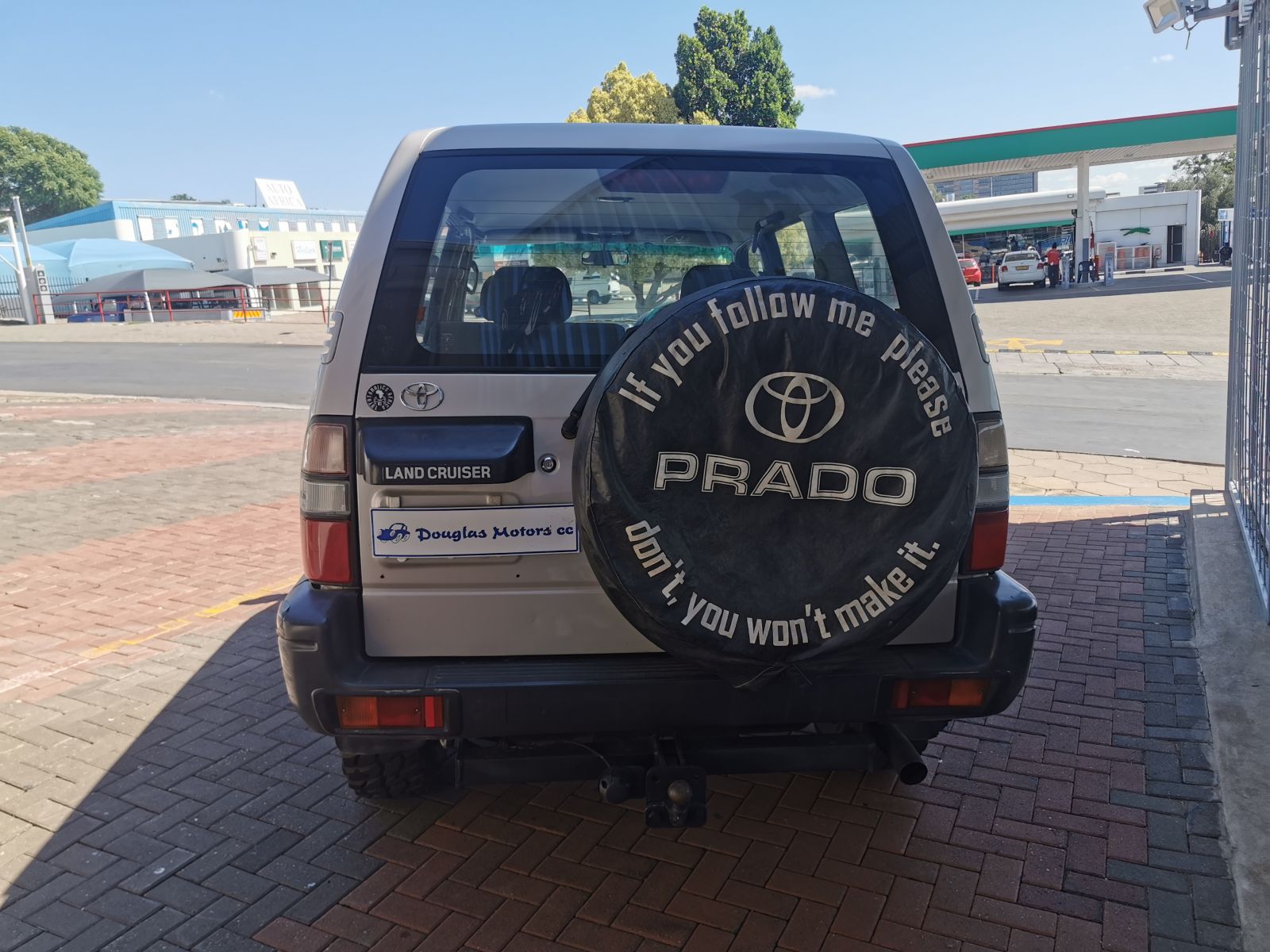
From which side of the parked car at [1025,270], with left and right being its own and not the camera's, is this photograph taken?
back

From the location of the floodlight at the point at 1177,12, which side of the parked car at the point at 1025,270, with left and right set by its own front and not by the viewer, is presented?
back

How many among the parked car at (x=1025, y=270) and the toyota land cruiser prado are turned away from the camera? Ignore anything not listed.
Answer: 2

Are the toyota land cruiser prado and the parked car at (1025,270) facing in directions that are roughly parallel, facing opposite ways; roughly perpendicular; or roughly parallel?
roughly parallel

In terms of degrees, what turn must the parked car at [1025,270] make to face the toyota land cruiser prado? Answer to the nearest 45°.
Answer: approximately 180°

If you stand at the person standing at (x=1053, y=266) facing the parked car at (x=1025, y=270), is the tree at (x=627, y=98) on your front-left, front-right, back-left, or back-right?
front-right

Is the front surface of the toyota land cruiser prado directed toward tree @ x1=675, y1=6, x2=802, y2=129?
yes

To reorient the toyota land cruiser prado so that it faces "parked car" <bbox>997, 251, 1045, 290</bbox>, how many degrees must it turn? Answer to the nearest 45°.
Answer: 0° — it already faces it

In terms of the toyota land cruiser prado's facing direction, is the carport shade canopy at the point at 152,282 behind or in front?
in front

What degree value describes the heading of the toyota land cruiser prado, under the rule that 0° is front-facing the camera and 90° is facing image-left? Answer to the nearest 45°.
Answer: approximately 180°
